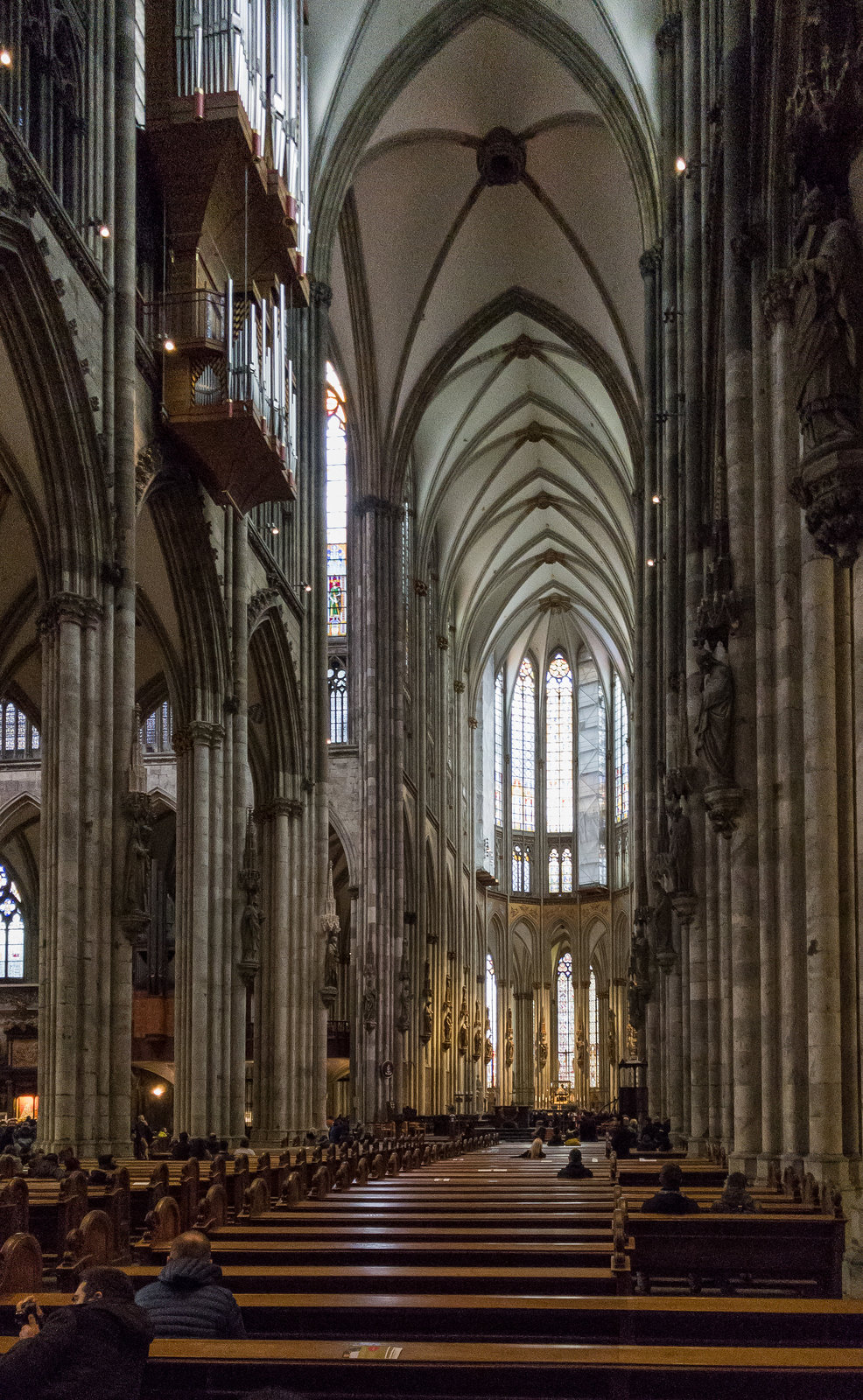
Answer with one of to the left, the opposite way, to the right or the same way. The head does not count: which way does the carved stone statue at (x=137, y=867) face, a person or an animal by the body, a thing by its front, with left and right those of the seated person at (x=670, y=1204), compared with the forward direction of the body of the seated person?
to the right

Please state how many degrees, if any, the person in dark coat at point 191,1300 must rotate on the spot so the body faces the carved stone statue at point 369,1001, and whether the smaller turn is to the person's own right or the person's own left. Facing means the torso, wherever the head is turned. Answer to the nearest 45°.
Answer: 0° — they already face it

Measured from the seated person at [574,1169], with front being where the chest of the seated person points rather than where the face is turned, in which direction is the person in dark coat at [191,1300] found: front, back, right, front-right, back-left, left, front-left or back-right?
back

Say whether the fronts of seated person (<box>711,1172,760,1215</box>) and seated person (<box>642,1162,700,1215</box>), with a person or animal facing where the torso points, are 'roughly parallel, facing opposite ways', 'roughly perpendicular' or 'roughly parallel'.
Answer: roughly parallel

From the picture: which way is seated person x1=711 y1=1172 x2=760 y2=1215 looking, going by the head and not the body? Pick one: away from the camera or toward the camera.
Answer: away from the camera

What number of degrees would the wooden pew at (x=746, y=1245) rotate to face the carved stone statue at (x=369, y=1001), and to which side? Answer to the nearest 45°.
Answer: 0° — it already faces it

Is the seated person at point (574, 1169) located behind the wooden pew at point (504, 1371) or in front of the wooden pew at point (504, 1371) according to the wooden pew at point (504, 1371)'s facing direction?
in front

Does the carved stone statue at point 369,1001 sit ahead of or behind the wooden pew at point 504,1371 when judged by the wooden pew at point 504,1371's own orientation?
ahead

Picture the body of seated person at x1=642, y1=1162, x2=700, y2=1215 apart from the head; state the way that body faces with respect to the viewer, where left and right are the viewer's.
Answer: facing away from the viewer

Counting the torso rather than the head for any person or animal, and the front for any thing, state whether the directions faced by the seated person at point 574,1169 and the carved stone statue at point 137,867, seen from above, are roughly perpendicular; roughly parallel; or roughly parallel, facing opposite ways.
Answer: roughly perpendicular

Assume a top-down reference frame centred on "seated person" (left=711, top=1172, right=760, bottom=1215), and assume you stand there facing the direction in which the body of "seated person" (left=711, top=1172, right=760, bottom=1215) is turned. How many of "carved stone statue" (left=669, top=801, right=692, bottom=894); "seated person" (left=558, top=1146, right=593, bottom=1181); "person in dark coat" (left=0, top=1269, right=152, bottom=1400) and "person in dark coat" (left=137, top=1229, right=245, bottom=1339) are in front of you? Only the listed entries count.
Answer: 2

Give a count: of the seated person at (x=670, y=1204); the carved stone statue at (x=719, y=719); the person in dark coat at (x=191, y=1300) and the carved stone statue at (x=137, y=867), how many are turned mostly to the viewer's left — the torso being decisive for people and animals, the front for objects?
1

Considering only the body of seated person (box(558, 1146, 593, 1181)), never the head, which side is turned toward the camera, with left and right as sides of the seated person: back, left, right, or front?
back

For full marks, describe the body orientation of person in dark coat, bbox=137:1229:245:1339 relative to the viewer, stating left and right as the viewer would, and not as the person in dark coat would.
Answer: facing away from the viewer

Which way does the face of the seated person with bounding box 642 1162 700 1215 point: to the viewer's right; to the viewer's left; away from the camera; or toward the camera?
away from the camera
